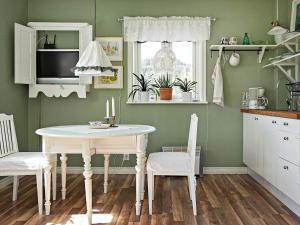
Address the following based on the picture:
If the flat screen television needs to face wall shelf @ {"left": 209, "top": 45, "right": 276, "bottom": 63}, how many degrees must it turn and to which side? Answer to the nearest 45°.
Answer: approximately 90° to its left

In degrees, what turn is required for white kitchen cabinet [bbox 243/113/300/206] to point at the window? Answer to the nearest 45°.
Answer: approximately 90° to its right

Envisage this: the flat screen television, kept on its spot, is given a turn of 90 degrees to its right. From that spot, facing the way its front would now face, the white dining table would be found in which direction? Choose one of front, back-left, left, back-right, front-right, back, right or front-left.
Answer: left

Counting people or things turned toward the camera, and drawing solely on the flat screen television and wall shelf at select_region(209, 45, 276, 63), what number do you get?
2

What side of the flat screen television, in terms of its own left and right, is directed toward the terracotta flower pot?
left

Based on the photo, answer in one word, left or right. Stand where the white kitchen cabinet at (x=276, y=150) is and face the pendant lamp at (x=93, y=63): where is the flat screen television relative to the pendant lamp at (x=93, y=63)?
right

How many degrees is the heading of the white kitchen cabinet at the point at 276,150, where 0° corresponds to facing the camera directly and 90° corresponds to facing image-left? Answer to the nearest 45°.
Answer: approximately 45°

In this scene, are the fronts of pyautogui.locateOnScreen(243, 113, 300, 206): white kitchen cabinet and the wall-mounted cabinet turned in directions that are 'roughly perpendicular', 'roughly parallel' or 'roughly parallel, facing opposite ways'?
roughly perpendicular

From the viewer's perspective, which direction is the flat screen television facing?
toward the camera

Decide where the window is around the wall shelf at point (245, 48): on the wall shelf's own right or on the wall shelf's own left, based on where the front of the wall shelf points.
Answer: on the wall shelf's own right

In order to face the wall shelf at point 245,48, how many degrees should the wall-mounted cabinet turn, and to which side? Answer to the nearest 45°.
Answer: approximately 90° to its left

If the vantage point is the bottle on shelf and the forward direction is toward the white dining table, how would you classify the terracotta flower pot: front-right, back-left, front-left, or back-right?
front-right

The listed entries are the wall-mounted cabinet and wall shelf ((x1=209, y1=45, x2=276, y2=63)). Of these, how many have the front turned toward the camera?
2
